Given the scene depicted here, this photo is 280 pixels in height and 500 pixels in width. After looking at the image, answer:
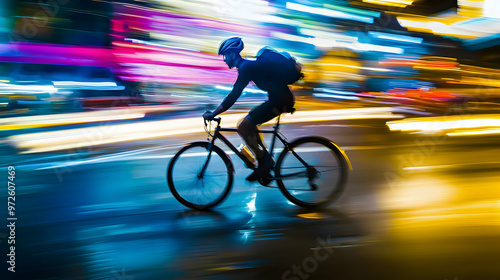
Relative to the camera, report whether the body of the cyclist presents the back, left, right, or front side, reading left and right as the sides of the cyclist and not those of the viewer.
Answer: left

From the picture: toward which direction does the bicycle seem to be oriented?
to the viewer's left

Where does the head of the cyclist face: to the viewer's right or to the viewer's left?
to the viewer's left
